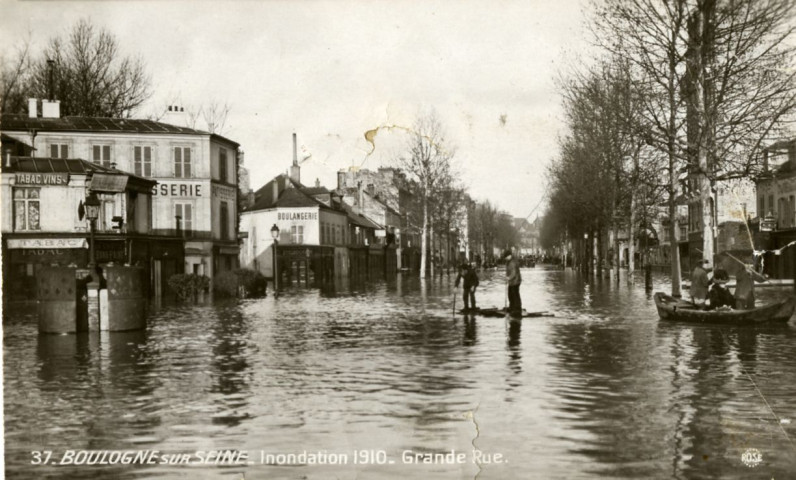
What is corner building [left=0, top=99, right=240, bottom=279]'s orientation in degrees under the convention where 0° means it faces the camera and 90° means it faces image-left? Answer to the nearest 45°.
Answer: approximately 0°

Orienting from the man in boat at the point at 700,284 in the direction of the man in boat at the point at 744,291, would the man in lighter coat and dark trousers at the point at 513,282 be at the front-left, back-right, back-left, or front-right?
back-right

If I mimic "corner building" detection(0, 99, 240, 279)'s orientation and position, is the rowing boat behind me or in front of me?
in front

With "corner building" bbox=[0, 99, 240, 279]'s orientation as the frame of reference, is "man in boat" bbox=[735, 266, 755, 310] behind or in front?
in front
